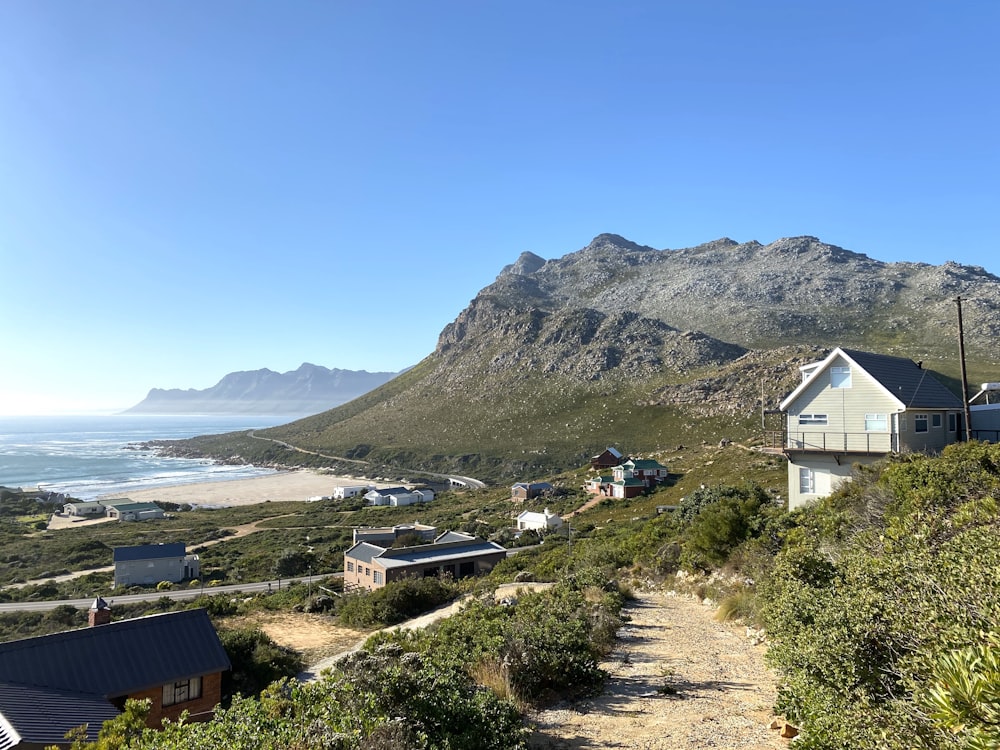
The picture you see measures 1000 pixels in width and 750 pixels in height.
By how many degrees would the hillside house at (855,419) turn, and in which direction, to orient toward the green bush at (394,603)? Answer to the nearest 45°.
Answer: approximately 45° to its right

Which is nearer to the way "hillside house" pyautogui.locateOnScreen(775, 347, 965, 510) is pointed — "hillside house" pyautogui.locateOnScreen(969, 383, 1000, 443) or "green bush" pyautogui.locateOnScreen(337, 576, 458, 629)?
the green bush

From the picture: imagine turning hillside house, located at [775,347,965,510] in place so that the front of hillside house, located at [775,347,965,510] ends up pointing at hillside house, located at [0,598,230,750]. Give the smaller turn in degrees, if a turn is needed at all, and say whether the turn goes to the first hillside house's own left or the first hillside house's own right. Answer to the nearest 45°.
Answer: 0° — it already faces it

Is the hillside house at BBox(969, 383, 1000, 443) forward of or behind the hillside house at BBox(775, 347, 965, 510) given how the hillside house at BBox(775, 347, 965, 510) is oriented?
behind

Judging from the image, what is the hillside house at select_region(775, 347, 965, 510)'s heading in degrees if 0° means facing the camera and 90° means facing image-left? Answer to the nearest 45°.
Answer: approximately 45°
